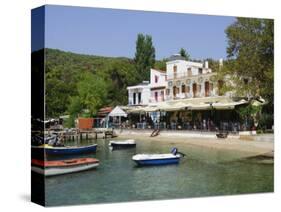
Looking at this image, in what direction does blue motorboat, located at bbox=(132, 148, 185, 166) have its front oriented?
to the viewer's left
